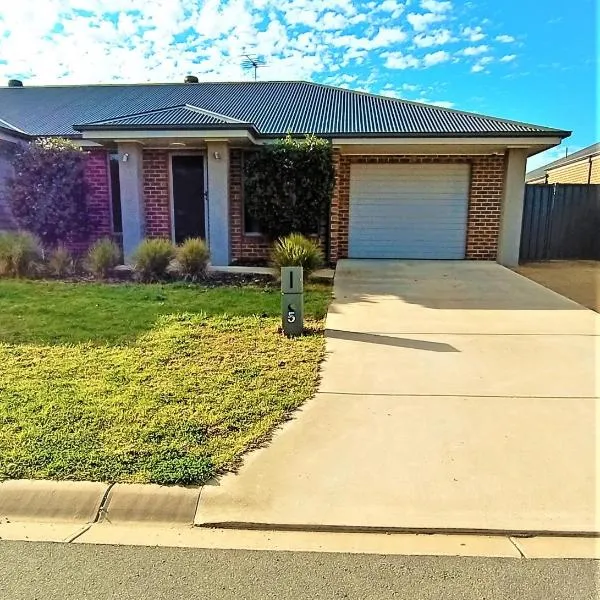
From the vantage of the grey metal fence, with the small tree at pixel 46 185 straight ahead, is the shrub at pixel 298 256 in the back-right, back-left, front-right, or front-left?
front-left

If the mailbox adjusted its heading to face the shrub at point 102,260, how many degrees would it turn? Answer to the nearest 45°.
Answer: approximately 135° to its right

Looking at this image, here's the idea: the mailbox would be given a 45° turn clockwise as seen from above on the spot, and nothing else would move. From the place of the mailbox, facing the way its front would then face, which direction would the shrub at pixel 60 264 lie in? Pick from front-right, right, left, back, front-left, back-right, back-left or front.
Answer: right

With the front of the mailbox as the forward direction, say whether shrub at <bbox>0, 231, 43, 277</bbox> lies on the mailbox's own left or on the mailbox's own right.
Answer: on the mailbox's own right

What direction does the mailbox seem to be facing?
toward the camera

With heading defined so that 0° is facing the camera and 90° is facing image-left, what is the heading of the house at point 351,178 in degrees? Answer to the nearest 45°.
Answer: approximately 0°

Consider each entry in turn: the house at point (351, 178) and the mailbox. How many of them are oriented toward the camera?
2

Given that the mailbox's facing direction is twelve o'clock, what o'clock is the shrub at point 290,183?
The shrub is roughly at 6 o'clock from the mailbox.

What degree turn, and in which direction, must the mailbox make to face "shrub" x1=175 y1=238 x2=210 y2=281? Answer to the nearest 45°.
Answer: approximately 135° to its right

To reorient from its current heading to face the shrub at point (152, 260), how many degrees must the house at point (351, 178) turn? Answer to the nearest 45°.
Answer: approximately 45° to its right

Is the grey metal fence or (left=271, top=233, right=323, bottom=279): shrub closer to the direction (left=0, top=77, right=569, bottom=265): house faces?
the shrub

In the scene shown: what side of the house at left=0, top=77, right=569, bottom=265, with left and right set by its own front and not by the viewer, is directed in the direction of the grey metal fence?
left

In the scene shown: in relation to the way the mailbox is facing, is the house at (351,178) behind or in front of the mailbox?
behind

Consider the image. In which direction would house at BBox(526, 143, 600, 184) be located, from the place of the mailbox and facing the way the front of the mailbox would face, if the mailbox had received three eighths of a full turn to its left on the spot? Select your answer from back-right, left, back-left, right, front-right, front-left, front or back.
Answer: front
